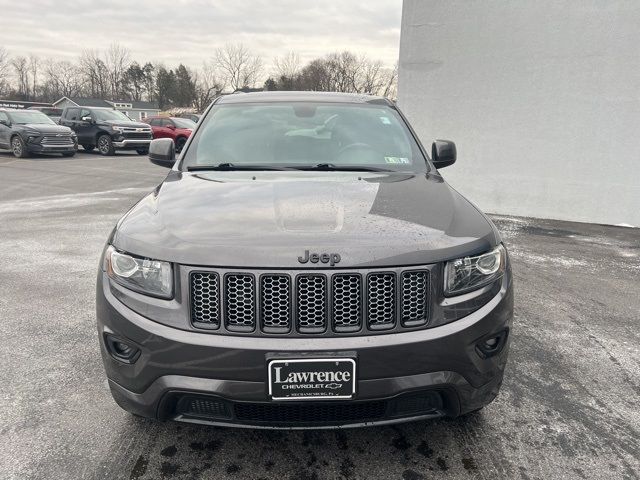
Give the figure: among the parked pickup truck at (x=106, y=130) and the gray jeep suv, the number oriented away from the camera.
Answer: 0

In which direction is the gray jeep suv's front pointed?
toward the camera

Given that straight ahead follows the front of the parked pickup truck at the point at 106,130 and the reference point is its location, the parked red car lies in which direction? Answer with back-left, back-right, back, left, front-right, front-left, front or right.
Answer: left

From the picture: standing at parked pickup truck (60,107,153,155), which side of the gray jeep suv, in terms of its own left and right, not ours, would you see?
back

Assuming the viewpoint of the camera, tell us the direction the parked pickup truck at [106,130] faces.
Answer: facing the viewer and to the right of the viewer

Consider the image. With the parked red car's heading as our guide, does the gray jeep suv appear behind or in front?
in front

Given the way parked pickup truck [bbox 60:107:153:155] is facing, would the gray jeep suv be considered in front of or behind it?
in front

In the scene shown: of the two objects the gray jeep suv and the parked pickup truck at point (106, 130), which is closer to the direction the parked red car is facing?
the gray jeep suv

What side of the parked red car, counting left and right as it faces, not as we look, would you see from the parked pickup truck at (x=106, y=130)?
right

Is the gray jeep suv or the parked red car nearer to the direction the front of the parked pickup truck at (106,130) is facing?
the gray jeep suv

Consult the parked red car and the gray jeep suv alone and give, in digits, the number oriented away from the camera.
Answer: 0
